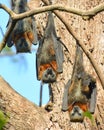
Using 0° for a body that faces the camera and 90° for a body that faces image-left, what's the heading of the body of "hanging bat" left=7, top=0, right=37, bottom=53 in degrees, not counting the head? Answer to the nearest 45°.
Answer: approximately 0°

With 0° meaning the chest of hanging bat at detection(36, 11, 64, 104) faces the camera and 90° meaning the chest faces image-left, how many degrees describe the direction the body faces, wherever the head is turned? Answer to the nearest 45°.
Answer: approximately 0°

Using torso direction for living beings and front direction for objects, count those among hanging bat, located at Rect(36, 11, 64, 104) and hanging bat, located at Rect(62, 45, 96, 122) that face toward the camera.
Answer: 2
